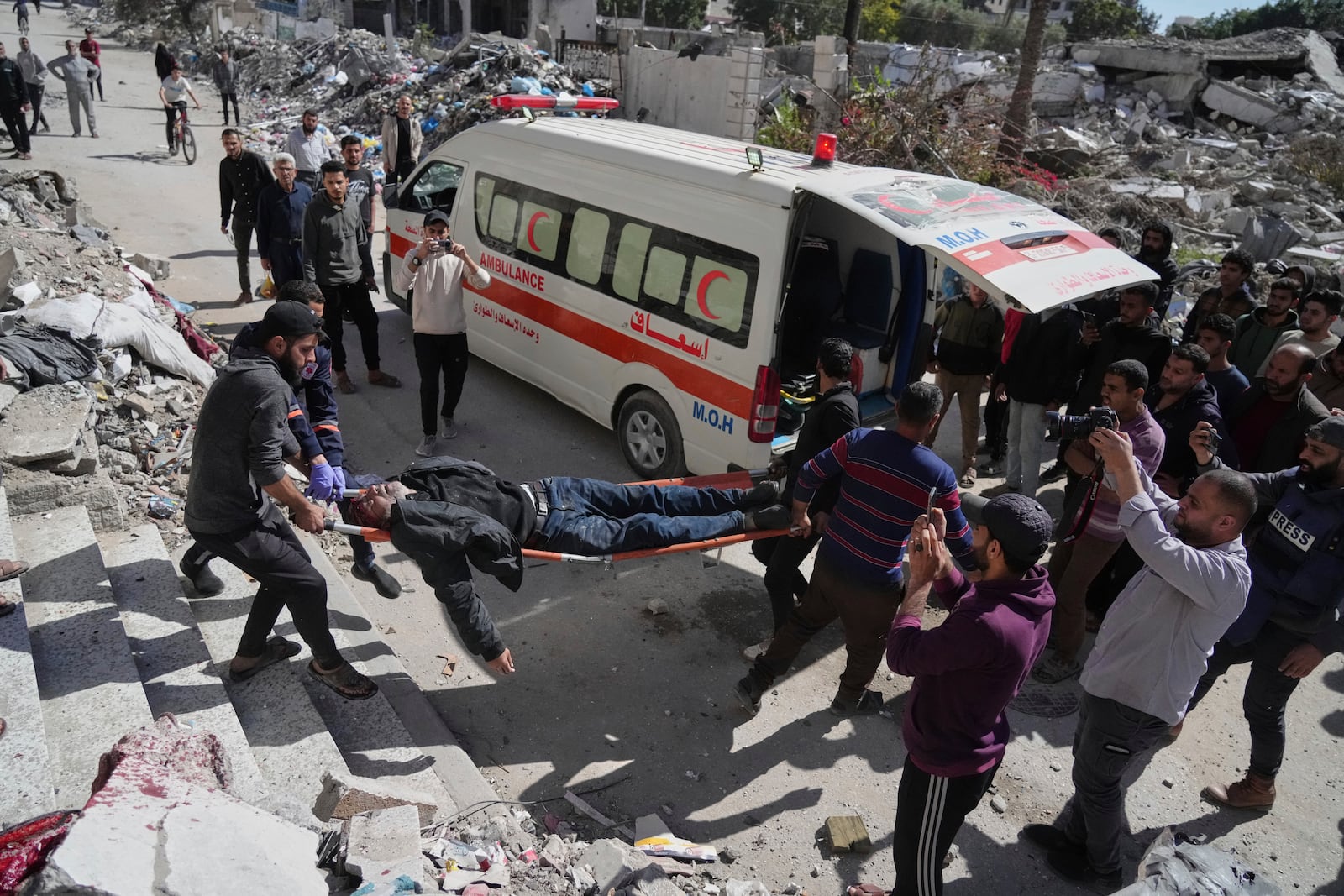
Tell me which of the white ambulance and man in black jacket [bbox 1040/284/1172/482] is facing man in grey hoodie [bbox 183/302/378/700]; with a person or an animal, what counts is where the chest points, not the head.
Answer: the man in black jacket

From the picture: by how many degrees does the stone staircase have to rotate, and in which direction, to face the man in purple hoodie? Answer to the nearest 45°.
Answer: approximately 45° to its right

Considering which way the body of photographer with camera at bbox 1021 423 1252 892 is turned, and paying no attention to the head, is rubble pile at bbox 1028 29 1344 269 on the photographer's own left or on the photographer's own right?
on the photographer's own right

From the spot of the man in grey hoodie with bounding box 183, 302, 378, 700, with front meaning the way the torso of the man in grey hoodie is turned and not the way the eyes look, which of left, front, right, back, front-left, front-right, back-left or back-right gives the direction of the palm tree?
front-left

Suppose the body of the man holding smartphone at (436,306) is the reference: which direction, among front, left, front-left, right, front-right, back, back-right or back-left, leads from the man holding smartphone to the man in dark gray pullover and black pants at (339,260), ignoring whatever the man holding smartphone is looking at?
back-right

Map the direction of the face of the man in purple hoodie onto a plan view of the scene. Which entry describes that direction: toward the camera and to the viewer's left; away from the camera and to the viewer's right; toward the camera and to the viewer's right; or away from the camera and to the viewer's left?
away from the camera and to the viewer's left

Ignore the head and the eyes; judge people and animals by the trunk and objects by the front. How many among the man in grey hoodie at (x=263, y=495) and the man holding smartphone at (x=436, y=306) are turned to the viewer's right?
1

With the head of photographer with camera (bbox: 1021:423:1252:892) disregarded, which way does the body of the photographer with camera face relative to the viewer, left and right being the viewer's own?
facing to the left of the viewer

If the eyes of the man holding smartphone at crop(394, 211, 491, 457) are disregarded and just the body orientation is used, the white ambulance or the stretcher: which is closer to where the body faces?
the stretcher
